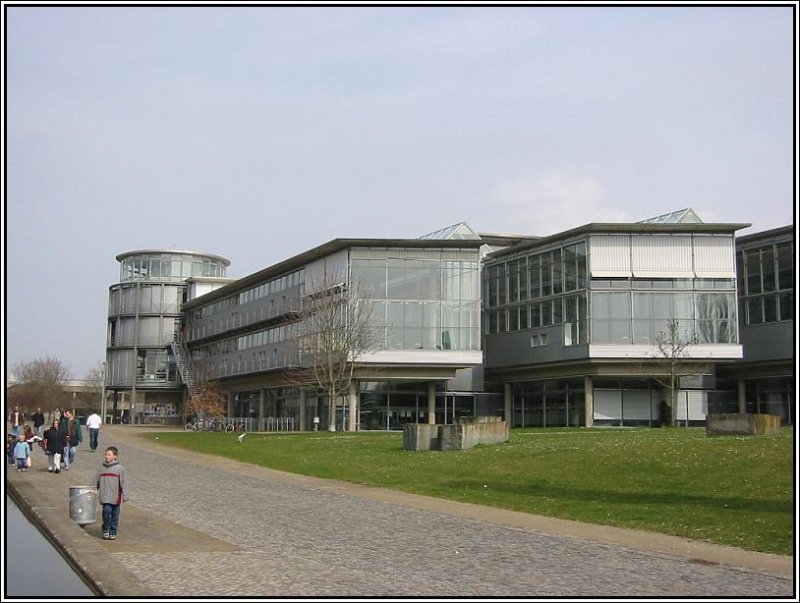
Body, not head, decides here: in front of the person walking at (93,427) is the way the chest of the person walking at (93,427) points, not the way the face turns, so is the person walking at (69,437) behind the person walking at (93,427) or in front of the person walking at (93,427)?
behind

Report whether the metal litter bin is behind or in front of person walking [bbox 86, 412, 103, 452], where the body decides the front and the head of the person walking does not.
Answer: behind

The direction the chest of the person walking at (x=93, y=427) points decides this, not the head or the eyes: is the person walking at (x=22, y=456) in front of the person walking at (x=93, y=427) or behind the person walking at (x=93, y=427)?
behind

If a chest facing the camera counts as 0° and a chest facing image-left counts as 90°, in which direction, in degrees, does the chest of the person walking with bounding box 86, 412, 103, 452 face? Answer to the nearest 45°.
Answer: approximately 180°

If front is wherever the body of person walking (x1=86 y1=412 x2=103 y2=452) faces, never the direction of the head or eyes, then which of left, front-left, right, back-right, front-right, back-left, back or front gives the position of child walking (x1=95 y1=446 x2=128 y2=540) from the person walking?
back

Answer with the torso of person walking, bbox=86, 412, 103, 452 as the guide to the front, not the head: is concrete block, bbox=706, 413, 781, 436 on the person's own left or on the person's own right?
on the person's own right
